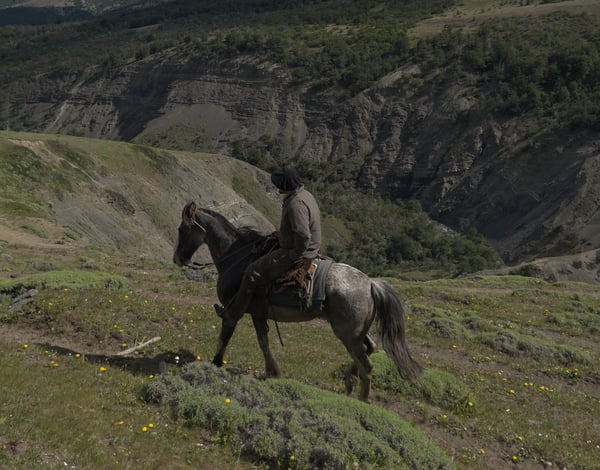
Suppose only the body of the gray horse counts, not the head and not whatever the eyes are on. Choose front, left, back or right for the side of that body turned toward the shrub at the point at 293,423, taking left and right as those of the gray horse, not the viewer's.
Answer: left

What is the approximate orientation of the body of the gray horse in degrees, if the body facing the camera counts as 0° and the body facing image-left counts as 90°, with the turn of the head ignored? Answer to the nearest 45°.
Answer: approximately 90°

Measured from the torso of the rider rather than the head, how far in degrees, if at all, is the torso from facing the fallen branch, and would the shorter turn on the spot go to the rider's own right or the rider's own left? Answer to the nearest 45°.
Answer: approximately 45° to the rider's own right

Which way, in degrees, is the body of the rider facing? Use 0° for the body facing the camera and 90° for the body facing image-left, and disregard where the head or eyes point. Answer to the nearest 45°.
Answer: approximately 90°

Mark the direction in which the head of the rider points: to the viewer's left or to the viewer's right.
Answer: to the viewer's left

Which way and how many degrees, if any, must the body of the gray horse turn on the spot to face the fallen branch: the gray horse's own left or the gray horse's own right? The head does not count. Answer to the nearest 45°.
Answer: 0° — it already faces it
